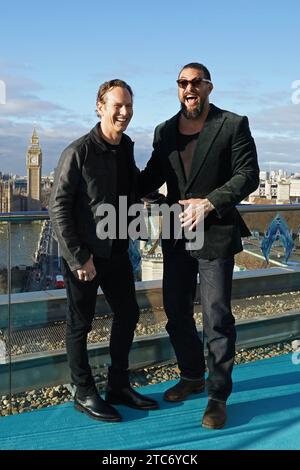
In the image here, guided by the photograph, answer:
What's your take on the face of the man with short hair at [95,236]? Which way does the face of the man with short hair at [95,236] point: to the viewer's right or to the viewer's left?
to the viewer's right

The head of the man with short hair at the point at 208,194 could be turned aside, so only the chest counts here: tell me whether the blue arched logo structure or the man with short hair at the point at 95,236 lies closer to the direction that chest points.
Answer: the man with short hair

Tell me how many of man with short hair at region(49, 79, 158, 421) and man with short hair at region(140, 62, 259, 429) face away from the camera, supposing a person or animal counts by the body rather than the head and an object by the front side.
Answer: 0

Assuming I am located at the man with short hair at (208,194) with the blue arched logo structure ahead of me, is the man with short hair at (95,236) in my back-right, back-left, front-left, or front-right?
back-left

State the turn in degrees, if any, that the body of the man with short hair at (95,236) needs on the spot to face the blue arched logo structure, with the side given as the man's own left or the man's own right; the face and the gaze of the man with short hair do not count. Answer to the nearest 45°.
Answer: approximately 90° to the man's own left

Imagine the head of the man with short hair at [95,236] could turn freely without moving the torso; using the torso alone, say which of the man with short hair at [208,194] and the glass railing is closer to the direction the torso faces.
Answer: the man with short hair

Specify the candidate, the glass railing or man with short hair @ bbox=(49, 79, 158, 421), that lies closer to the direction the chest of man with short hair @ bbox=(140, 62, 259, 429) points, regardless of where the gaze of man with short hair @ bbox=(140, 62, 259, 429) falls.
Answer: the man with short hair

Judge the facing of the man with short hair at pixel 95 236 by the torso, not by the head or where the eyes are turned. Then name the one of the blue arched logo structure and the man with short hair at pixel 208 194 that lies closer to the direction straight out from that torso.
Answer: the man with short hair

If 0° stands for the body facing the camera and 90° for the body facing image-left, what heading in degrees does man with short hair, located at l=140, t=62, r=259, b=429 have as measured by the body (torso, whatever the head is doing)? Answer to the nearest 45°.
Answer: approximately 45°
